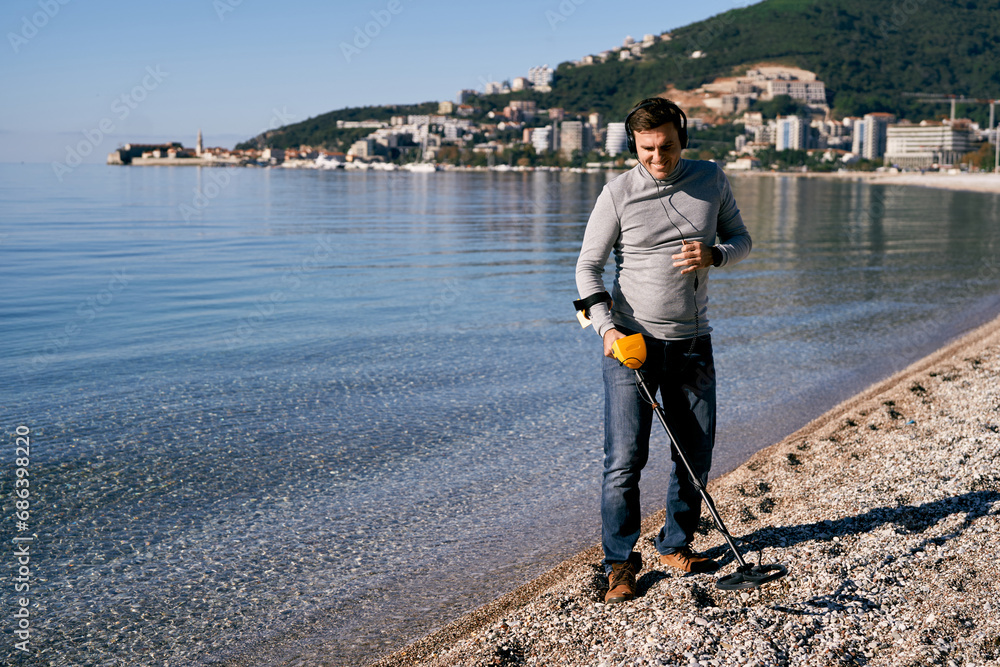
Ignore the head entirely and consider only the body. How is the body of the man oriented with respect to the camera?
toward the camera
